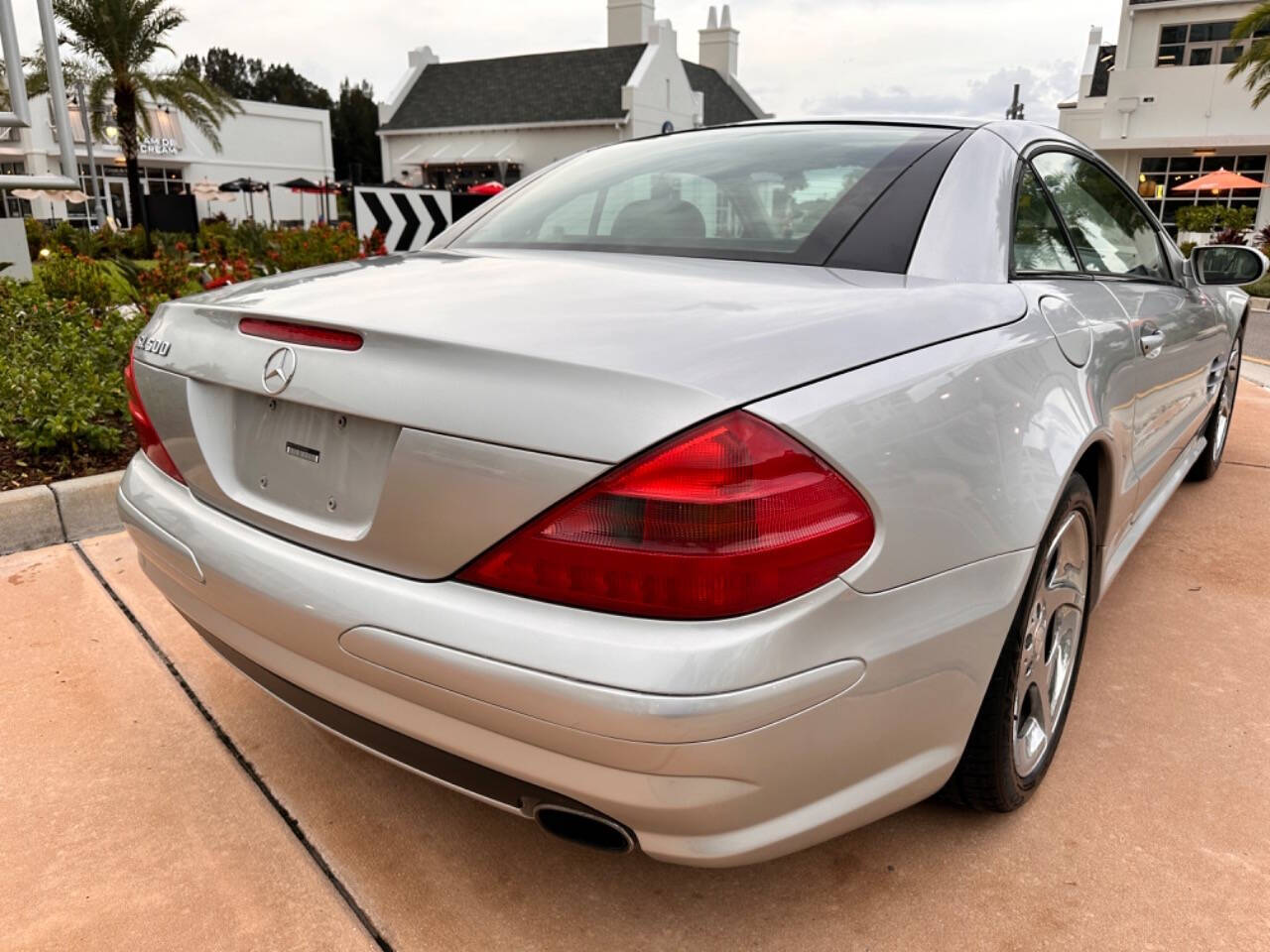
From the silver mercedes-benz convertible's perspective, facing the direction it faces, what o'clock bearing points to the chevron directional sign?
The chevron directional sign is roughly at 10 o'clock from the silver mercedes-benz convertible.

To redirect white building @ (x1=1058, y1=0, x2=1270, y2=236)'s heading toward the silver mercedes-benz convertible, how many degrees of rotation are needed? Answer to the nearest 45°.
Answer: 0° — it already faces it

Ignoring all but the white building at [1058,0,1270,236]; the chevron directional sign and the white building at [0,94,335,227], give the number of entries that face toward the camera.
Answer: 3

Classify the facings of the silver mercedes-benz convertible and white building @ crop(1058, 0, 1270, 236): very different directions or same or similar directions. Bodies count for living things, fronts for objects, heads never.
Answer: very different directions

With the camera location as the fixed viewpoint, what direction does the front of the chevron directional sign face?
facing the viewer

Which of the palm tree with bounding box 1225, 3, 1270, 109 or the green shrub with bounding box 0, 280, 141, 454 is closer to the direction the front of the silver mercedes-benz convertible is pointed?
the palm tree

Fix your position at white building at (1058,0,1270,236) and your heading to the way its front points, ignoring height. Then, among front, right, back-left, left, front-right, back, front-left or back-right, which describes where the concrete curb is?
front

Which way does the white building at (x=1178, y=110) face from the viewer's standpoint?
toward the camera

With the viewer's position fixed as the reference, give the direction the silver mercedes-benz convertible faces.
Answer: facing away from the viewer and to the right of the viewer

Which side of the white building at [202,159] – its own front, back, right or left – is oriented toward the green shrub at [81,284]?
front

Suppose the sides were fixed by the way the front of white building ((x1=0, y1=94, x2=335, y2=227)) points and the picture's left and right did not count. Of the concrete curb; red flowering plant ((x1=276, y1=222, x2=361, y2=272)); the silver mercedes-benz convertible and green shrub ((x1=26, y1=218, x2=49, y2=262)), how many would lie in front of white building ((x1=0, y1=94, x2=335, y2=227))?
4

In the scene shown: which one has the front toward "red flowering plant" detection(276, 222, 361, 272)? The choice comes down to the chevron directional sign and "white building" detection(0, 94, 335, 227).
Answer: the white building

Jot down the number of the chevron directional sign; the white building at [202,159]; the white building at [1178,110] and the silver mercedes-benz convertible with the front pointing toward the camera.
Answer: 3

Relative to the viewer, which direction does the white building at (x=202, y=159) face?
toward the camera
